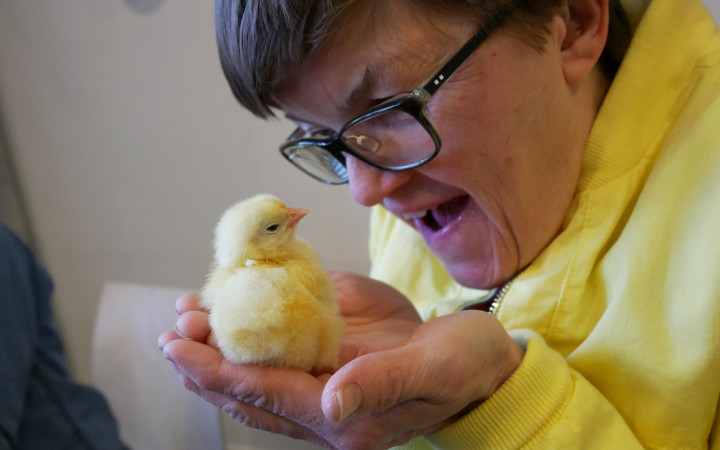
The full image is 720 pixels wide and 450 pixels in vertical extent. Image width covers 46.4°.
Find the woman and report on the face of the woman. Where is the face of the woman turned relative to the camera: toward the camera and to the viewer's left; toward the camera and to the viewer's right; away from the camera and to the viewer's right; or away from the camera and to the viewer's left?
toward the camera and to the viewer's left

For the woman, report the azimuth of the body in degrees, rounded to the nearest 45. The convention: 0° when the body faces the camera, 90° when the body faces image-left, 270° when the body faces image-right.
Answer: approximately 45°
